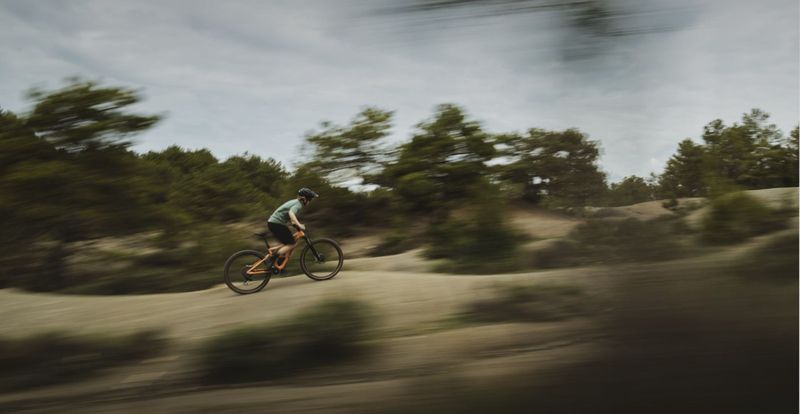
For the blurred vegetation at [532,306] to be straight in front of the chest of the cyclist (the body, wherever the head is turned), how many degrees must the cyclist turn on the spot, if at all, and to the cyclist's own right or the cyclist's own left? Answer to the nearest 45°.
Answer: approximately 90° to the cyclist's own right

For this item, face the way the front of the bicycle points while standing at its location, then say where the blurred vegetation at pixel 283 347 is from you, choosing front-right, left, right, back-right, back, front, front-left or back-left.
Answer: right

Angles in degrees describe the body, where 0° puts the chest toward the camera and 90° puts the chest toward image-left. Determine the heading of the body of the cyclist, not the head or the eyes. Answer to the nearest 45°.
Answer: approximately 270°

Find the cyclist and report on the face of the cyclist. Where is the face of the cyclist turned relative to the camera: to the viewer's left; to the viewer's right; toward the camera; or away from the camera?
to the viewer's right

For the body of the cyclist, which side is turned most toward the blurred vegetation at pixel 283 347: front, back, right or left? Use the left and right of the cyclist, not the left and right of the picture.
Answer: right

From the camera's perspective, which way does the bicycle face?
to the viewer's right
